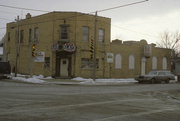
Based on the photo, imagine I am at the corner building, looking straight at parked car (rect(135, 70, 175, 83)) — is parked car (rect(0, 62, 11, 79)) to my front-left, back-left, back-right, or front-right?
back-right

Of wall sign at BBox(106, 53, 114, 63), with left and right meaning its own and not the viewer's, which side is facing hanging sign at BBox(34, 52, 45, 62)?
right

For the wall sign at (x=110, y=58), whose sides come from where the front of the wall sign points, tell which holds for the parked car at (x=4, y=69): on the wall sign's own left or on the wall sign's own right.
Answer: on the wall sign's own right

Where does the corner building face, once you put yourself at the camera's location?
facing the viewer

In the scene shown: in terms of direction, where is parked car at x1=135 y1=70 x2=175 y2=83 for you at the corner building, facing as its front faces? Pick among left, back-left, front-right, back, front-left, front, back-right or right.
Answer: left

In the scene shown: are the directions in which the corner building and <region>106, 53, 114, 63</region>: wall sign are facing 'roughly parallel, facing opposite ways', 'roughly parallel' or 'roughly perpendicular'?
roughly parallel

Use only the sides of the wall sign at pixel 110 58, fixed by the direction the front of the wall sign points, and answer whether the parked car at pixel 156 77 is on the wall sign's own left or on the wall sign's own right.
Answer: on the wall sign's own left
